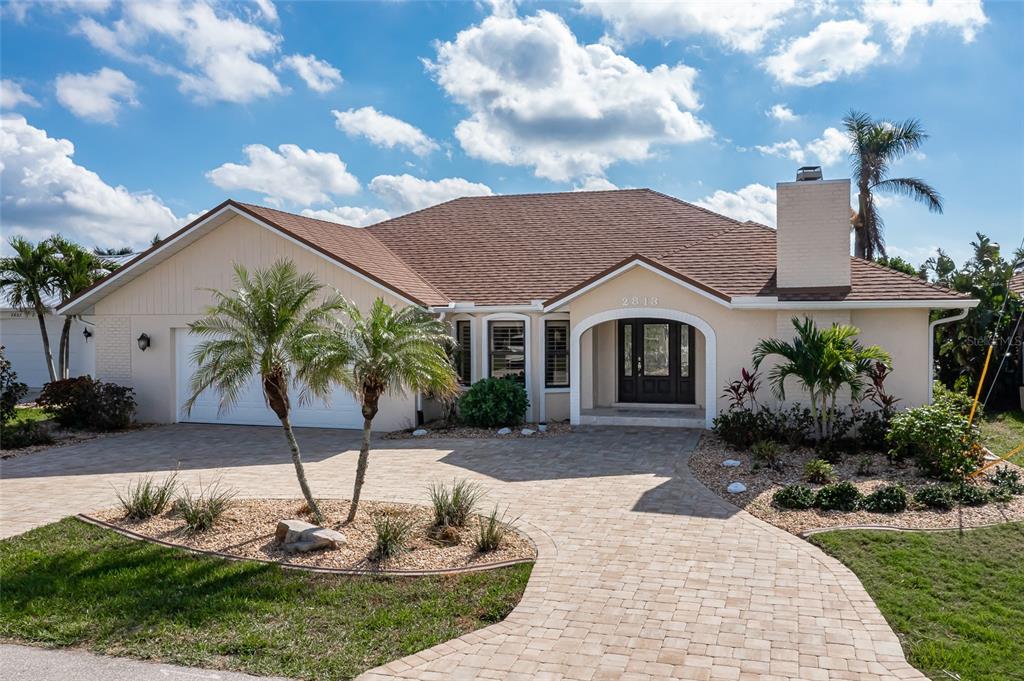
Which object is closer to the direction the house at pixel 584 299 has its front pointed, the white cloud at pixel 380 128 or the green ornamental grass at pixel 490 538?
the green ornamental grass

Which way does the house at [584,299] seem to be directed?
toward the camera

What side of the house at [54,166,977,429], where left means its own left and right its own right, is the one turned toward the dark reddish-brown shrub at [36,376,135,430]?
right

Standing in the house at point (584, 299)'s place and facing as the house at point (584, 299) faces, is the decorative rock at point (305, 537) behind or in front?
in front

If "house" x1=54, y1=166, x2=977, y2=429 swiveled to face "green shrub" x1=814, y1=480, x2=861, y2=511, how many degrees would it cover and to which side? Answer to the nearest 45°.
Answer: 0° — it already faces it

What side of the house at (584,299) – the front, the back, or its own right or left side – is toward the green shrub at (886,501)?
front

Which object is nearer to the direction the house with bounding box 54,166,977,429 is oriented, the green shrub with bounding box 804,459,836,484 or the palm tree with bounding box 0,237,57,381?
the green shrub

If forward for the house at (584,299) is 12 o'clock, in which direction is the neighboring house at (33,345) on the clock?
The neighboring house is roughly at 4 o'clock from the house.

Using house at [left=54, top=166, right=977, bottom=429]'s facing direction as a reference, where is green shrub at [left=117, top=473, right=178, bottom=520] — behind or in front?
in front

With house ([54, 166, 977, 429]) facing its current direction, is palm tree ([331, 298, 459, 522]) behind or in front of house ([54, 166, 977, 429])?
in front

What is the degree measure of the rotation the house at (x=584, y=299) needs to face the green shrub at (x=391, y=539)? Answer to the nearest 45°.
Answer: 0° — it already faces it
